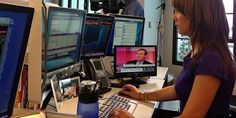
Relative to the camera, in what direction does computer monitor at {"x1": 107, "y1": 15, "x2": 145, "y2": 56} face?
facing the viewer and to the right of the viewer

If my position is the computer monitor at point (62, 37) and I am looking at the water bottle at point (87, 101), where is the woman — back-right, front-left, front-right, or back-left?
front-left

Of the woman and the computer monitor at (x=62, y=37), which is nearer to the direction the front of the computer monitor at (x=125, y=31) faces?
the woman

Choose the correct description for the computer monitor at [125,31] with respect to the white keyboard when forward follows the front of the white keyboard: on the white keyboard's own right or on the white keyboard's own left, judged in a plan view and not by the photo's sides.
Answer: on the white keyboard's own left

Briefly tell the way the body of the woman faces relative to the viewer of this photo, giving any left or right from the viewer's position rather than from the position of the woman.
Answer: facing to the left of the viewer

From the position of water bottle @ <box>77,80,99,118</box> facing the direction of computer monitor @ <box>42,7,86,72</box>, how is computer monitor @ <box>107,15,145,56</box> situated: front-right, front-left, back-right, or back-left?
front-right

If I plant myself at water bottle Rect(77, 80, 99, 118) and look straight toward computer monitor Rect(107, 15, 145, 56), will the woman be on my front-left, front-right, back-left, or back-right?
front-right

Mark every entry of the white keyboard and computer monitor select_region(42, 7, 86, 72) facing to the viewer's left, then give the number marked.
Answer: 0

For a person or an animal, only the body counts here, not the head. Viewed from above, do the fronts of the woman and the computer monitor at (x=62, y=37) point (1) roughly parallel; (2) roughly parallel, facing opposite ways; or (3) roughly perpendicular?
roughly parallel, facing opposite ways

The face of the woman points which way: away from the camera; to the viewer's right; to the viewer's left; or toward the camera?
to the viewer's left

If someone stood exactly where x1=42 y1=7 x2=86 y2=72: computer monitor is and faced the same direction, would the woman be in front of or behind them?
in front
